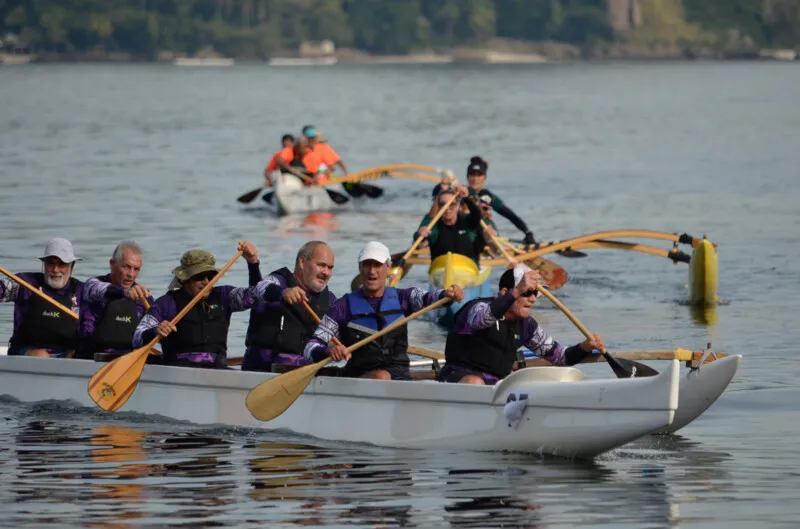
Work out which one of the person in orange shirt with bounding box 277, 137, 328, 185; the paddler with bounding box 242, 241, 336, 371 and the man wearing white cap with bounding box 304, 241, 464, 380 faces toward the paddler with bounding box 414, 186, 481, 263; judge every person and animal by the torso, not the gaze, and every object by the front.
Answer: the person in orange shirt

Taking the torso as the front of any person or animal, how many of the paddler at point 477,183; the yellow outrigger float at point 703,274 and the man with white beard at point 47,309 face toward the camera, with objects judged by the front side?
3

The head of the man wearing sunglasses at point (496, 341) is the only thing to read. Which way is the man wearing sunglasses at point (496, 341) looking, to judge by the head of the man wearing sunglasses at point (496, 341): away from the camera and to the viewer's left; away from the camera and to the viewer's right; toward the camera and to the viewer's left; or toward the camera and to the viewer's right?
toward the camera and to the viewer's right

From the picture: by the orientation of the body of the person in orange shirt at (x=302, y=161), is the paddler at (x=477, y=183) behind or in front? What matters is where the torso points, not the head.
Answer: in front

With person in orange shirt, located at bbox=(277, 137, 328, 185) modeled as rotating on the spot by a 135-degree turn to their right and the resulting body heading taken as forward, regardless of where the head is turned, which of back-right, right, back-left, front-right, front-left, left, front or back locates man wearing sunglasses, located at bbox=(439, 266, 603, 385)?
back-left

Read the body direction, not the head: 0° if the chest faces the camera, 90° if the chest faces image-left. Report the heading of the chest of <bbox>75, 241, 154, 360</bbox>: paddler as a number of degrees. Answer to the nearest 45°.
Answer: approximately 315°

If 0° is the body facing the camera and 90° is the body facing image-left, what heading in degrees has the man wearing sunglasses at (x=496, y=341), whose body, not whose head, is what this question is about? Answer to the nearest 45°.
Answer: approximately 315°

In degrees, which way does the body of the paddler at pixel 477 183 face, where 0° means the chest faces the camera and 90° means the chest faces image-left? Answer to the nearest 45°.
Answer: approximately 0°

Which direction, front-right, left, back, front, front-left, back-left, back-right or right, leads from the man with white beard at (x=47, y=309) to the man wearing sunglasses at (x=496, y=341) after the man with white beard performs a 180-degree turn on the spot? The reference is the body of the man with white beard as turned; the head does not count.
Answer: back-right

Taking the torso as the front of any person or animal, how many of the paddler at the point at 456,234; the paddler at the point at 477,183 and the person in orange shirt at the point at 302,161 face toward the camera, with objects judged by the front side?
3

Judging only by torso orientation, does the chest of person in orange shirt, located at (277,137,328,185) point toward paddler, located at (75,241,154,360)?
yes

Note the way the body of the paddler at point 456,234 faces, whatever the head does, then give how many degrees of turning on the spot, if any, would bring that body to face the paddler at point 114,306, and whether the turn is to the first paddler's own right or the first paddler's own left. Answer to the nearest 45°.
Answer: approximately 45° to the first paddler's own right

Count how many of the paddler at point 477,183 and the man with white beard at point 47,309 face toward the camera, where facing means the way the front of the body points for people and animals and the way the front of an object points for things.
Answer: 2

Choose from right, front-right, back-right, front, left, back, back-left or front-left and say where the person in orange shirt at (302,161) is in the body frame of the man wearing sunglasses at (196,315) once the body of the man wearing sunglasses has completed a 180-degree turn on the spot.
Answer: front-right

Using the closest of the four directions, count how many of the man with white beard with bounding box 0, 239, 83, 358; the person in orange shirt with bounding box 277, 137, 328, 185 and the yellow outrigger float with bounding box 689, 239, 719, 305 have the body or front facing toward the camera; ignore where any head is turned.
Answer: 3
